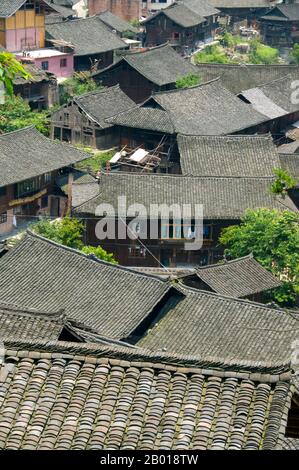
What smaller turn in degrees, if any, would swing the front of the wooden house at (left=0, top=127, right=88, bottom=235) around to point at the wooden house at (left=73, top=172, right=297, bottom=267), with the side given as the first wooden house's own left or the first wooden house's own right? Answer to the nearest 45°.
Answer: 0° — it already faces it

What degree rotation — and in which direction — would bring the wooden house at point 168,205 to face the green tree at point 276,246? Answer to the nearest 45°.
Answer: approximately 45° to its left

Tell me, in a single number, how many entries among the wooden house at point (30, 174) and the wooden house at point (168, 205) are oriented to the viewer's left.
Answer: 0

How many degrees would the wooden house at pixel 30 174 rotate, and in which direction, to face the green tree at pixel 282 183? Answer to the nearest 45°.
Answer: approximately 45° to its left

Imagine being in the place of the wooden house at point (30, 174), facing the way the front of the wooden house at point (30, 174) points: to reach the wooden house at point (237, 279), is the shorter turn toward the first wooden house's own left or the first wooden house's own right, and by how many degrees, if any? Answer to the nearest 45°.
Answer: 0° — it already faces it

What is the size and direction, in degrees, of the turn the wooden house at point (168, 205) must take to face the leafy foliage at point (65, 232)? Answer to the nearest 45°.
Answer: approximately 45° to its right

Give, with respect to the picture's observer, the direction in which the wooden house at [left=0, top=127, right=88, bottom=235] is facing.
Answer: facing the viewer and to the right of the viewer

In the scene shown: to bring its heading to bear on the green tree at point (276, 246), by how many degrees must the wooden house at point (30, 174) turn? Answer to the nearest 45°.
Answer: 0° — it already faces it

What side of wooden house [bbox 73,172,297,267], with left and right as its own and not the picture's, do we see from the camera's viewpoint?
front

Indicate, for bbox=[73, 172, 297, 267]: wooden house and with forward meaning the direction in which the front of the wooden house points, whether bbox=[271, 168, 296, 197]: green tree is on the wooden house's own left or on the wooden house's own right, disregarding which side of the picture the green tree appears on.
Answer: on the wooden house's own left

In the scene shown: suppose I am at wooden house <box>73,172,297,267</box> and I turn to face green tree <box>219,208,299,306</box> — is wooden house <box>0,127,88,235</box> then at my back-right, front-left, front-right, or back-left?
back-right
